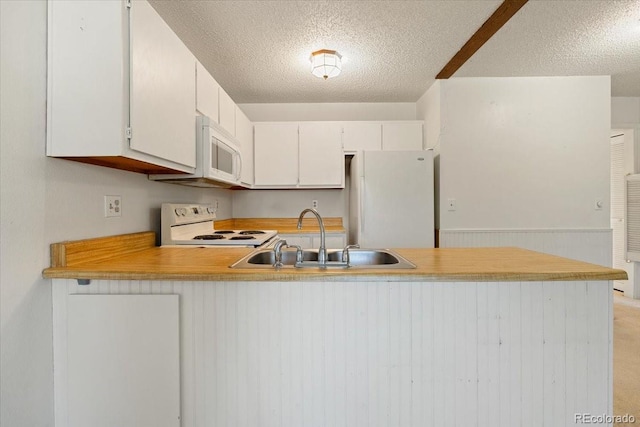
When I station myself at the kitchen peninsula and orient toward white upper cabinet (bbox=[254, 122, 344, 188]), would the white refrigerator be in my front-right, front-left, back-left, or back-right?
front-right

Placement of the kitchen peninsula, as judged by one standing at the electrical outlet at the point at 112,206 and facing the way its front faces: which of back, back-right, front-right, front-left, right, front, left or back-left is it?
front

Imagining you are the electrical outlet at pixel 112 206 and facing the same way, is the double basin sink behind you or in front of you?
in front

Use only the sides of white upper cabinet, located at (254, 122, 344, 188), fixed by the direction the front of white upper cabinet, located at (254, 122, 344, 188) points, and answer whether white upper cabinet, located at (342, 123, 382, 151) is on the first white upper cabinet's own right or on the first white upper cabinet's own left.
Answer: on the first white upper cabinet's own left

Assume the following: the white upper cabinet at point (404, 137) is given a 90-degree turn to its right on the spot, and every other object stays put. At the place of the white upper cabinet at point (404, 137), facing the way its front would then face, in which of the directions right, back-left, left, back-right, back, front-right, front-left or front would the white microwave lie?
front-left

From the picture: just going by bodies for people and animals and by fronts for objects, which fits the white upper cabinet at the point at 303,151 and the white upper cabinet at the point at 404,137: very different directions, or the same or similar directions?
same or similar directions

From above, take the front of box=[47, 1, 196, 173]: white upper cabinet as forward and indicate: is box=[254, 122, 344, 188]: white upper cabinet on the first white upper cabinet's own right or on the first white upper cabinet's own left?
on the first white upper cabinet's own left

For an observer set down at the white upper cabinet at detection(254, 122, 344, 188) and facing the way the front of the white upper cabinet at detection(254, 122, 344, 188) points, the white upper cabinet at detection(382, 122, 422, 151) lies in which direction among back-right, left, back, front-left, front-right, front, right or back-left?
left

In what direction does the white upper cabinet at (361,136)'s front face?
toward the camera

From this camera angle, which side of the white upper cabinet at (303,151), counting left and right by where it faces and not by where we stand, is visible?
front

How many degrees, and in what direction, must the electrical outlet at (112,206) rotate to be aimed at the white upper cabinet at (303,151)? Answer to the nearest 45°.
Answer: approximately 90° to its left
